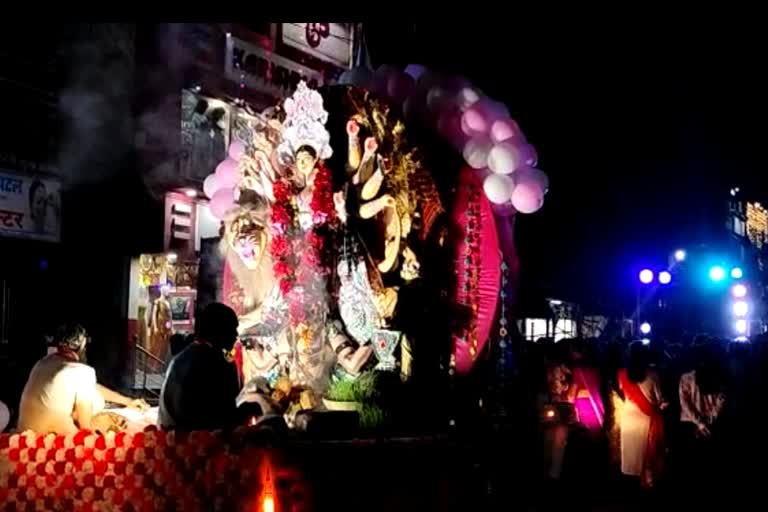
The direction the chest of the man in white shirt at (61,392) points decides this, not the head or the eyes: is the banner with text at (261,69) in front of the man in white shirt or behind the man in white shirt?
in front

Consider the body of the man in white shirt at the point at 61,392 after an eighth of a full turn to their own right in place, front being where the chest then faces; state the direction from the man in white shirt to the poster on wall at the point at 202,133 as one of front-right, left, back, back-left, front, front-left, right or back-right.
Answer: left

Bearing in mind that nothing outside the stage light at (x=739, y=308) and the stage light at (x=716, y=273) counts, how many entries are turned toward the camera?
2

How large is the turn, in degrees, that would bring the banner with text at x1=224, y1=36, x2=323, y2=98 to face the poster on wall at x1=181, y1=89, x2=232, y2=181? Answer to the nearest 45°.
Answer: approximately 90° to its right

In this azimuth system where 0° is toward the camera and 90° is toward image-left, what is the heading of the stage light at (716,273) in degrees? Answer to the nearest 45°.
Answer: approximately 0°

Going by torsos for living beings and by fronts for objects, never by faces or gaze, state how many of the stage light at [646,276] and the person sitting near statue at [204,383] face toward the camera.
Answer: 1

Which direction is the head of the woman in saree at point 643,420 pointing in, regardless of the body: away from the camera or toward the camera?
away from the camera

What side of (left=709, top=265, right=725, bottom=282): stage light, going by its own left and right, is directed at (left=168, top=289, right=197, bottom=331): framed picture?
front

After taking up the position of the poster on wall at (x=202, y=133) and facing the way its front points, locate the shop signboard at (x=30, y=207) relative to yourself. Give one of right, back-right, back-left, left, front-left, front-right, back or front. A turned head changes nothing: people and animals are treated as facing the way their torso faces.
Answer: right

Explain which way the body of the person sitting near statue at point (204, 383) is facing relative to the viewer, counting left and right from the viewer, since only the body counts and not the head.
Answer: facing away from the viewer and to the right of the viewer
